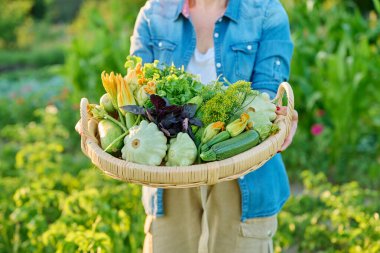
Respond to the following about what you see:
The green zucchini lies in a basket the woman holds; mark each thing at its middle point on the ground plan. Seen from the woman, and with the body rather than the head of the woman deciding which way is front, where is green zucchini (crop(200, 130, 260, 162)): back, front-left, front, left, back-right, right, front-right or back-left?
front

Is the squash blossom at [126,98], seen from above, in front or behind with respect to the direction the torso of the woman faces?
in front

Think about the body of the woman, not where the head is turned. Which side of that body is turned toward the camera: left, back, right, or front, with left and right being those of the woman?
front

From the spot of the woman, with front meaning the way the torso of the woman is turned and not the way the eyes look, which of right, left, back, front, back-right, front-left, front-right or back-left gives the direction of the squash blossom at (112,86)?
front-right
